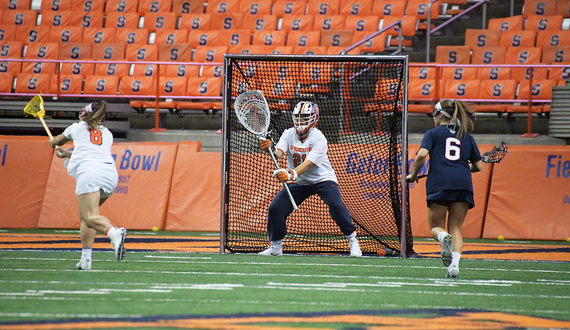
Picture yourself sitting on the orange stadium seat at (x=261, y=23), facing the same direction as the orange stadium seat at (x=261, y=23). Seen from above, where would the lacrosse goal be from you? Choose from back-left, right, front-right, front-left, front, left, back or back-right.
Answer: front

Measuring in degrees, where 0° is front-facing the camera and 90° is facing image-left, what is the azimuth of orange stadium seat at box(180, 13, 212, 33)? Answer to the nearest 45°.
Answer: approximately 0°

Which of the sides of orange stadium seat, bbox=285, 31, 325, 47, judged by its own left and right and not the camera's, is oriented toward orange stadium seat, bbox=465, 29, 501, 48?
left

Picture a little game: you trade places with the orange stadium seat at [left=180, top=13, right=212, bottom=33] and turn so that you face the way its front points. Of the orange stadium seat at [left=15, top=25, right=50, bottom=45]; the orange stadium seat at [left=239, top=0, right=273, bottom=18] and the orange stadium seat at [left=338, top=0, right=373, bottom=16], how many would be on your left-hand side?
2

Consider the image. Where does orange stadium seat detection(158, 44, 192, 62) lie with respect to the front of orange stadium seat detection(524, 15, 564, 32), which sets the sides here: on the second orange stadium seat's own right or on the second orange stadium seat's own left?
on the second orange stadium seat's own right

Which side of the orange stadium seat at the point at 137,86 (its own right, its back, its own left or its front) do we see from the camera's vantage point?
front

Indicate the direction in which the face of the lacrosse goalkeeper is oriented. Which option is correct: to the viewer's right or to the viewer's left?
to the viewer's left

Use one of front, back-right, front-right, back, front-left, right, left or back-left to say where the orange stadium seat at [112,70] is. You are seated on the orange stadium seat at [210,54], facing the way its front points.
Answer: right

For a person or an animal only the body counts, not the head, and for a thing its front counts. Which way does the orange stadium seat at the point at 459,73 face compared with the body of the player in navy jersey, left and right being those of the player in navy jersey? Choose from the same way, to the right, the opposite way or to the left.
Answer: the opposite way

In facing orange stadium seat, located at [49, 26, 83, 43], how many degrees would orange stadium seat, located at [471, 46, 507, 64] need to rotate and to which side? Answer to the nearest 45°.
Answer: approximately 90° to its right

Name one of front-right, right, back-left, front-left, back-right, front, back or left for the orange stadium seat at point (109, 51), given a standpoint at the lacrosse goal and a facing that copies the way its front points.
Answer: back-right

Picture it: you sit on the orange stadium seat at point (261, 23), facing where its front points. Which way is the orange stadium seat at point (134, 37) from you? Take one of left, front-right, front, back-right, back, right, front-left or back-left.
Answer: right

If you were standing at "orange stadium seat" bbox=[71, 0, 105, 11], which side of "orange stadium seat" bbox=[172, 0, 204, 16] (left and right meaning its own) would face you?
right
